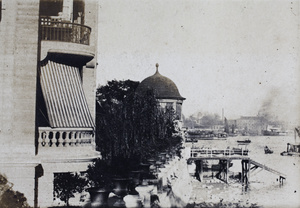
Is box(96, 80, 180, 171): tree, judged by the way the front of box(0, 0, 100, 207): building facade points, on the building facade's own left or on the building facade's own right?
on the building facade's own left

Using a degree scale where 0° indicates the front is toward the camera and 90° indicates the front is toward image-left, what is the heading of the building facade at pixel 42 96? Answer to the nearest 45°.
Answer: approximately 315°

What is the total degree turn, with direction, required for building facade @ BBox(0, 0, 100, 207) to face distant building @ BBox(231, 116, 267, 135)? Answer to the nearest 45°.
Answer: approximately 90° to its left
